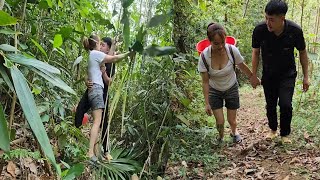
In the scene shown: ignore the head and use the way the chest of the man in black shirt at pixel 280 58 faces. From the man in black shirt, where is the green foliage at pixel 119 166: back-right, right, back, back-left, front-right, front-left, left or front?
front-right

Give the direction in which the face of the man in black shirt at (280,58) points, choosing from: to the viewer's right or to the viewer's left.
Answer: to the viewer's left

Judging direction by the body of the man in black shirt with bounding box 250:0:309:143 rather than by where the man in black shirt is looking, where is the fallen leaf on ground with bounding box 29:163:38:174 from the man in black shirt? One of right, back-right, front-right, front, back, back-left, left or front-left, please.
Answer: front-right

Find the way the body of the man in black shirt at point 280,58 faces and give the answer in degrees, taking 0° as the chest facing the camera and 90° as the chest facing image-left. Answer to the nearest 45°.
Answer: approximately 0°

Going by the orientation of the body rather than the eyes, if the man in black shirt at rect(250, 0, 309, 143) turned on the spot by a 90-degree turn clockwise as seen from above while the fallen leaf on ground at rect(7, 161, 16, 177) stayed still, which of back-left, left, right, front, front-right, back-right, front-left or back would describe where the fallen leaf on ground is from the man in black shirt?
front-left
